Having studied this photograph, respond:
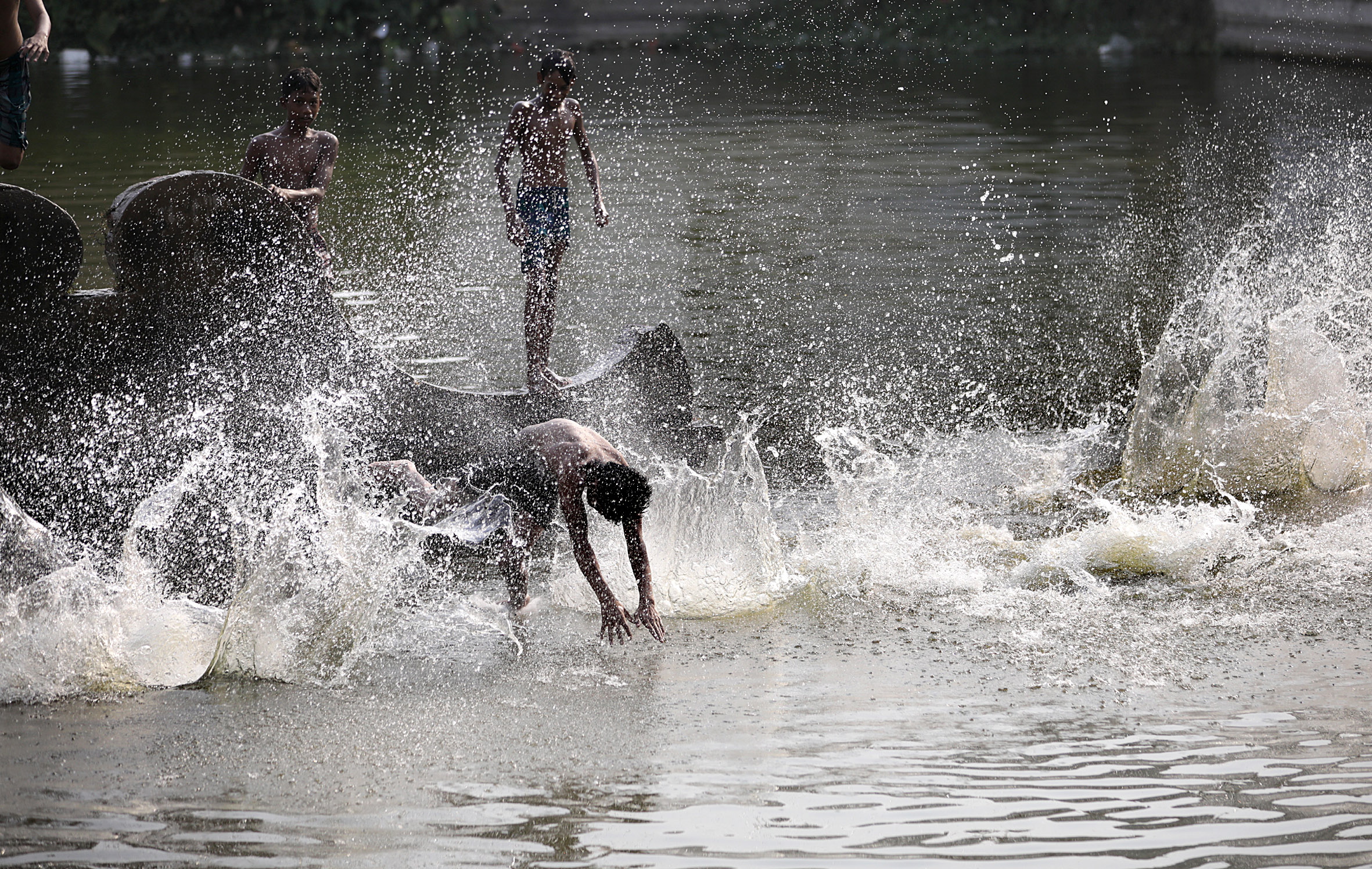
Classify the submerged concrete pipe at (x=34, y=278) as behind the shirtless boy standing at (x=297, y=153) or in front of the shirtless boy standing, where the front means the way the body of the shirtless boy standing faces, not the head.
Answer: in front

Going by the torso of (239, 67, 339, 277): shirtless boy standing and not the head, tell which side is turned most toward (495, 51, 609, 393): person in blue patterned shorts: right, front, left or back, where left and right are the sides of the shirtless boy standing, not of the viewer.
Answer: left

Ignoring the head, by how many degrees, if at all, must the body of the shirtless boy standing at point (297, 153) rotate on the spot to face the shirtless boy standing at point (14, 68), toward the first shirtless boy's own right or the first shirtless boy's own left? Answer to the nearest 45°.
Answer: approximately 45° to the first shirtless boy's own right

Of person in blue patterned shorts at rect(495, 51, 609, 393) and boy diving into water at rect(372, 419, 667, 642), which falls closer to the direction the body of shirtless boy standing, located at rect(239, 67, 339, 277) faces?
the boy diving into water

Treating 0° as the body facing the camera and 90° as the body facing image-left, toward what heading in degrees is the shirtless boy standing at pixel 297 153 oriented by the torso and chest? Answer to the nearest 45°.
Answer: approximately 0°

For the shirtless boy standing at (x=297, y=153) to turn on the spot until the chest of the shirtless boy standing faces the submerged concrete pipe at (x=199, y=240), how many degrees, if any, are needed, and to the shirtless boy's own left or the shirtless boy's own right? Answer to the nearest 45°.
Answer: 0° — they already face it
